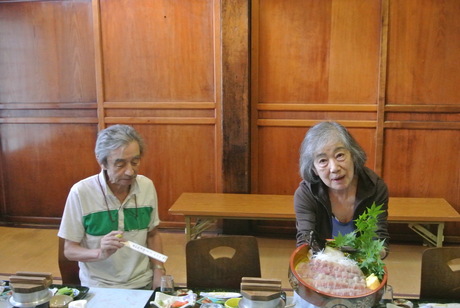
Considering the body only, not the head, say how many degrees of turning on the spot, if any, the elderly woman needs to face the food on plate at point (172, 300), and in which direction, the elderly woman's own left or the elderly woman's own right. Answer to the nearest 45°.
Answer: approximately 45° to the elderly woman's own right

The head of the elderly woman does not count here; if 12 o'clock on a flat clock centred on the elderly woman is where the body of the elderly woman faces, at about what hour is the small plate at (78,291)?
The small plate is roughly at 2 o'clock from the elderly woman.

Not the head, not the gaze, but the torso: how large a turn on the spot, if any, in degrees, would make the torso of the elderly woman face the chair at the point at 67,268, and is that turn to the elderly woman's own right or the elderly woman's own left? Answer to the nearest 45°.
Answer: approximately 90° to the elderly woman's own right

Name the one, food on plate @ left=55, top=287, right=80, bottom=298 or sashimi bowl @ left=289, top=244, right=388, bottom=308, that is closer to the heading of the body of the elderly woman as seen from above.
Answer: the sashimi bowl

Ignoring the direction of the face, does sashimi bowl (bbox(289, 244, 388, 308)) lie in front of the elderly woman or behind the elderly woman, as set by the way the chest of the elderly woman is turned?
in front

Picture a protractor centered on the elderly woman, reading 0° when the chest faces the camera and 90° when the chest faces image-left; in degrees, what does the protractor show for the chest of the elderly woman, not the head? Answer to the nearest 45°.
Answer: approximately 0°

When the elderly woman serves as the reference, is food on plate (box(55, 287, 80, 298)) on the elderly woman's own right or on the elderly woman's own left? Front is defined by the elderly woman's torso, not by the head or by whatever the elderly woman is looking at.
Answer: on the elderly woman's own right

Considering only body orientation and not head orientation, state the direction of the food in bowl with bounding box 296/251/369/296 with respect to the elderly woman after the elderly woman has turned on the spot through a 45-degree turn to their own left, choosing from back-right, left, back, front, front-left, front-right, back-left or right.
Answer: front-right
